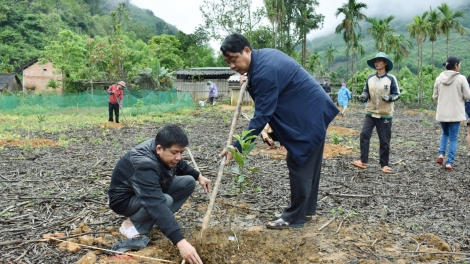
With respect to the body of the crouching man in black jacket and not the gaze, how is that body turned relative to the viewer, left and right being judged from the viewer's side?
facing the viewer and to the right of the viewer

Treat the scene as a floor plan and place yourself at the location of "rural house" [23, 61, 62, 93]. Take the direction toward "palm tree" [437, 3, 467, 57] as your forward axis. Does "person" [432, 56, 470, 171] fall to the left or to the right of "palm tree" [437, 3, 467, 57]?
right

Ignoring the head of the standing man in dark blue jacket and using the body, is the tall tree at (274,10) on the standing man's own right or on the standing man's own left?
on the standing man's own right

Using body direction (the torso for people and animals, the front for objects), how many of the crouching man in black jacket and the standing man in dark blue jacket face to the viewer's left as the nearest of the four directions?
1

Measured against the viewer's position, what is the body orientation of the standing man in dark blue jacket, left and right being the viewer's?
facing to the left of the viewer

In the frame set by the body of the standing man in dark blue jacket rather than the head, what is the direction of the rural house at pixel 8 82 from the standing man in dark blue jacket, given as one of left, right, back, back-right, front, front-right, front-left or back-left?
front-right

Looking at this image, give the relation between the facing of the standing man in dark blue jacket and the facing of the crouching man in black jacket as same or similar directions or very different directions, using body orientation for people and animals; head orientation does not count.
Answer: very different directions

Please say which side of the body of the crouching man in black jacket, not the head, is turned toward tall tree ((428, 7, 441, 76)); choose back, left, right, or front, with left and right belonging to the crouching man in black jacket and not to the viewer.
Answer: left

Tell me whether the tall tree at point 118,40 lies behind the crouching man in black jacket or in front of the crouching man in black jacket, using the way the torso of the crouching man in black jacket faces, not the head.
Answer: behind

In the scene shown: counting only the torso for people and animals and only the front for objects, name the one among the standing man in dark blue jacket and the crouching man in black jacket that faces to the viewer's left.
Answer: the standing man in dark blue jacket

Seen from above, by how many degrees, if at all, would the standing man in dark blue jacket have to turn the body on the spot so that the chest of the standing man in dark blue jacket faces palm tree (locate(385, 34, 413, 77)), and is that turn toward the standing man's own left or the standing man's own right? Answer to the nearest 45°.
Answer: approximately 90° to the standing man's own right

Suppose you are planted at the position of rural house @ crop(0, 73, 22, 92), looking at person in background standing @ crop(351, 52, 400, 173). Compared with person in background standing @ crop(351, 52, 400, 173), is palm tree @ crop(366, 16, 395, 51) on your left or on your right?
left

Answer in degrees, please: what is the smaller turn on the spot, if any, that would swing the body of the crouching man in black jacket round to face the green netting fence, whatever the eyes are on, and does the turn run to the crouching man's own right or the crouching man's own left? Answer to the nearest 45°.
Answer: approximately 135° to the crouching man's own left
